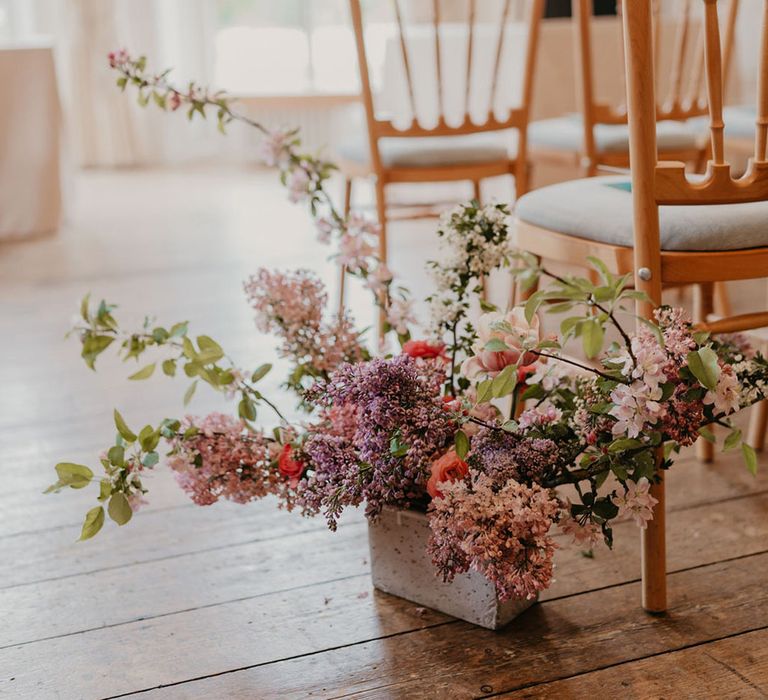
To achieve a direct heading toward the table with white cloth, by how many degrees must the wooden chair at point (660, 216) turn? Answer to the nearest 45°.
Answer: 0° — it already faces it

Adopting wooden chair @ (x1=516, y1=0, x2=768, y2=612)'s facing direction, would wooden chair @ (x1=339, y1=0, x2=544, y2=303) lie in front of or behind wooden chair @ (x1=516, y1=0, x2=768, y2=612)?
in front

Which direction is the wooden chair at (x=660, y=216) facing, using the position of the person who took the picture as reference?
facing away from the viewer and to the left of the viewer
